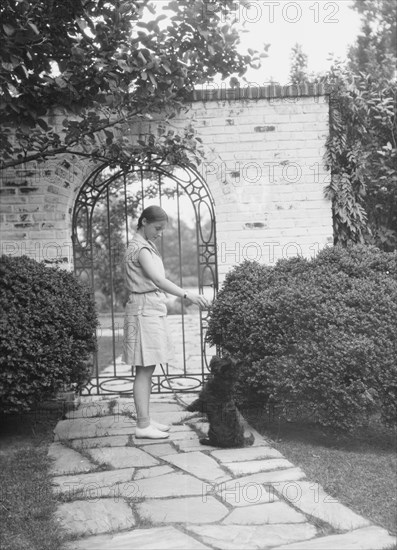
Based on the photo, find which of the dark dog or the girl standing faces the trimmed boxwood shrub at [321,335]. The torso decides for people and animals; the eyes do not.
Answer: the girl standing

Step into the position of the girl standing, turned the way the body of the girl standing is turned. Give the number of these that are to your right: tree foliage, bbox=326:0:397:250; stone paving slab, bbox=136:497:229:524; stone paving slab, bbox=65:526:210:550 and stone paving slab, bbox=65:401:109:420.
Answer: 2

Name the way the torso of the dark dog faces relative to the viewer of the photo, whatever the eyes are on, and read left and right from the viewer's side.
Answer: facing to the left of the viewer

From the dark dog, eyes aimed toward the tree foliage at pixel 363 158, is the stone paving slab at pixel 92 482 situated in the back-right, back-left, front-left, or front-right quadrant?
back-left

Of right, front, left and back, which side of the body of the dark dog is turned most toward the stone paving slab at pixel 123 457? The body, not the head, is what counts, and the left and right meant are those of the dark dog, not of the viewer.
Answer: front

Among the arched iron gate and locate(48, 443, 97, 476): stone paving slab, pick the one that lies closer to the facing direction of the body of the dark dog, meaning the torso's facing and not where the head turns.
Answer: the stone paving slab

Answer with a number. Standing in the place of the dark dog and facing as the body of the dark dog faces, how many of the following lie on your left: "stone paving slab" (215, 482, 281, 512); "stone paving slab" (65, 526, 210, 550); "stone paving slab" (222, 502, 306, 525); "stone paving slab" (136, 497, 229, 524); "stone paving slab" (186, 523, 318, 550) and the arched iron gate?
5

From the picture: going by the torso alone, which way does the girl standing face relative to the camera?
to the viewer's right

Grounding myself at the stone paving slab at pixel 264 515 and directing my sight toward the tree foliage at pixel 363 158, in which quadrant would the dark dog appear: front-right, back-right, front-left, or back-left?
front-left

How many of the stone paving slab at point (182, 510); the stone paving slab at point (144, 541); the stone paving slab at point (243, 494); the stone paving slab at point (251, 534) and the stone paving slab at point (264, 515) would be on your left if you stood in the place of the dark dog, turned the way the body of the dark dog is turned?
5

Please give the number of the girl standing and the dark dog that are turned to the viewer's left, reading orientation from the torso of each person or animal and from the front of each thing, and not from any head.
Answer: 1

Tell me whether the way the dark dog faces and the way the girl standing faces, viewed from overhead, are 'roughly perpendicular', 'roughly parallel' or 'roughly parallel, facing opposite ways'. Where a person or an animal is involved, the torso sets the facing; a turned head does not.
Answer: roughly parallel, facing opposite ways
